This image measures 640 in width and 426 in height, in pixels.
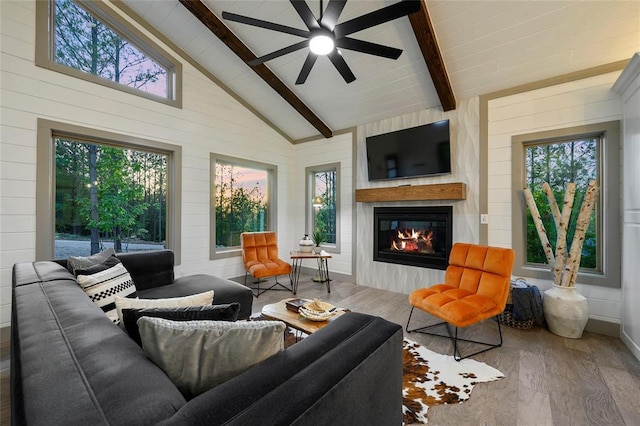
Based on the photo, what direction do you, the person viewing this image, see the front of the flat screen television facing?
facing the viewer and to the left of the viewer

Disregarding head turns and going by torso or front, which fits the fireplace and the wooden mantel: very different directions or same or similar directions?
same or similar directions

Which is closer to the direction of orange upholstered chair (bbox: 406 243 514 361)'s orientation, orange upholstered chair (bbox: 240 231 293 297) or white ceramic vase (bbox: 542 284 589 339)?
the orange upholstered chair

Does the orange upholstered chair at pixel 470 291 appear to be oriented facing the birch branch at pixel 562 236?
no

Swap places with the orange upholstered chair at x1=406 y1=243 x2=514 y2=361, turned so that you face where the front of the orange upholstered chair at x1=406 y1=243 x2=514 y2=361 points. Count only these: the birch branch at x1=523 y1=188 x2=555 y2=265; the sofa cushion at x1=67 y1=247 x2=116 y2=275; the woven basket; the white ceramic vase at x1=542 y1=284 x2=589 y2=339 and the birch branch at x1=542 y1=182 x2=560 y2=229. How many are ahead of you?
1

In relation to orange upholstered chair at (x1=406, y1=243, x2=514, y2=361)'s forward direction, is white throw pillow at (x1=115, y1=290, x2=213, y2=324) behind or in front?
in front

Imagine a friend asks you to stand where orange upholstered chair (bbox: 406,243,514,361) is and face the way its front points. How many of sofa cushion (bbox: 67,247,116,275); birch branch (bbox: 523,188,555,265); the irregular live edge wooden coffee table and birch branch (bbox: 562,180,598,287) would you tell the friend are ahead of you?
2

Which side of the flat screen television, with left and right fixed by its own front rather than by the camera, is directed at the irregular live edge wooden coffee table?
front

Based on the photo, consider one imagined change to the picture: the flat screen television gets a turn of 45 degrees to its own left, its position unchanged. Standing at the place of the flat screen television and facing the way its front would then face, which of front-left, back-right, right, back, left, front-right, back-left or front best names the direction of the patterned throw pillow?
front-right

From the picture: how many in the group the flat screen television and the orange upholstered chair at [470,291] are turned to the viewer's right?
0

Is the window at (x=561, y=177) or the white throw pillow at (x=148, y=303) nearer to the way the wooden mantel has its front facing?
the white throw pillow

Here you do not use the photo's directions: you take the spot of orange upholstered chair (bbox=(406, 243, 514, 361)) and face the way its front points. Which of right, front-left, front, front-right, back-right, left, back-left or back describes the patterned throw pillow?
front

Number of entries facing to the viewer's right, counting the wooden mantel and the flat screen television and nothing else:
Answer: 0

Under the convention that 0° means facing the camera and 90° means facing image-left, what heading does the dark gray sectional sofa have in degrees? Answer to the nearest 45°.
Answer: approximately 225°

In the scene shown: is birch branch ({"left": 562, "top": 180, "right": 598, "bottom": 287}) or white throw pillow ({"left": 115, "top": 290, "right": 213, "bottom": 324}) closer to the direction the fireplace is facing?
the white throw pillow

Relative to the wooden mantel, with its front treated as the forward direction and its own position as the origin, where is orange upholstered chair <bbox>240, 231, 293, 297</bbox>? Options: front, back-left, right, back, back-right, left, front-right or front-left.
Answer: front-right
